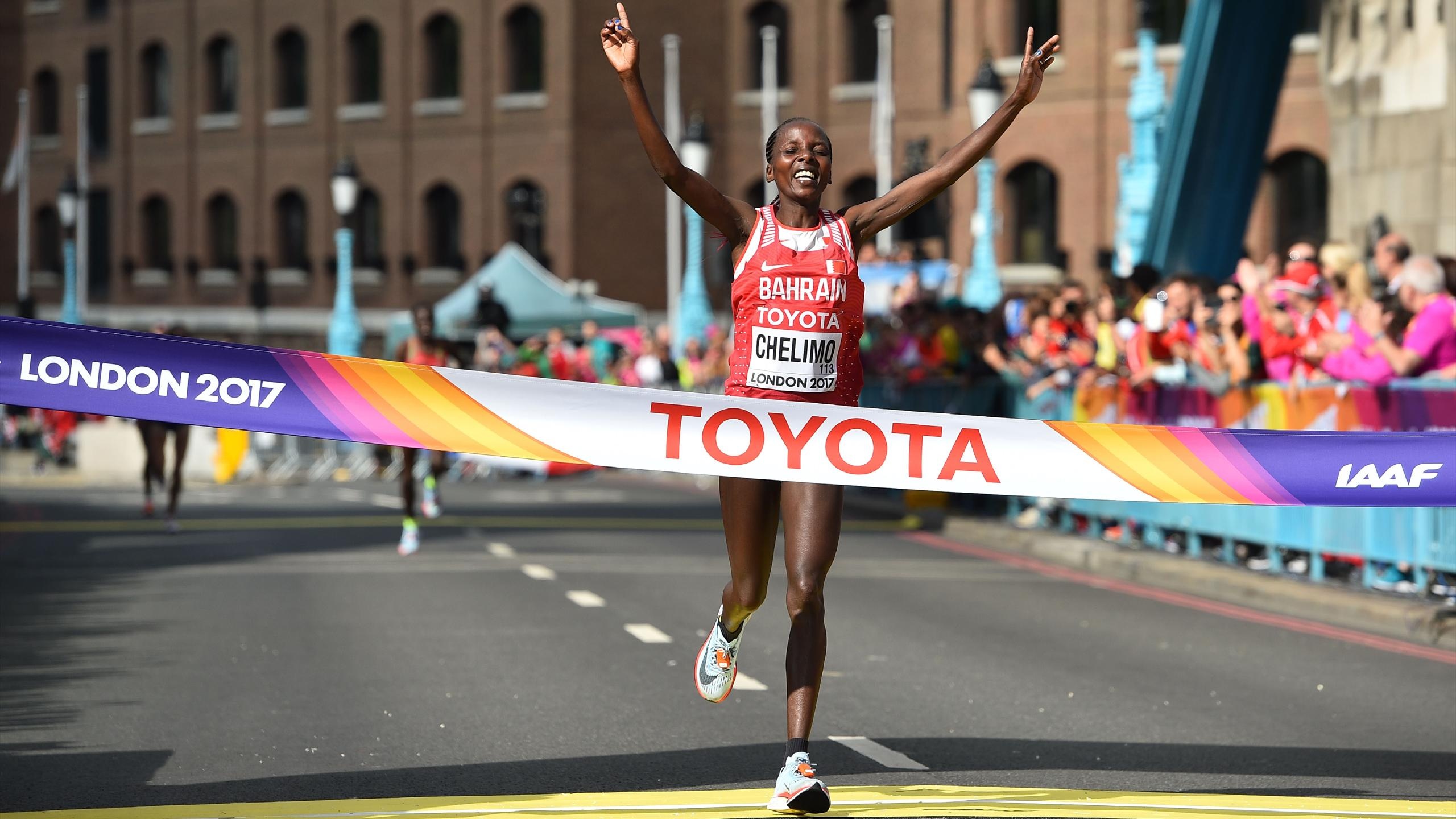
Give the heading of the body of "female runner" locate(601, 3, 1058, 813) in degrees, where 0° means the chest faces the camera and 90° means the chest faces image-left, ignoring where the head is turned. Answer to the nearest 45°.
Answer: approximately 0°

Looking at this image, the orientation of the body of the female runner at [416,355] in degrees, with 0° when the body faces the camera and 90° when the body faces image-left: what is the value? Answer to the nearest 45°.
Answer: approximately 0°

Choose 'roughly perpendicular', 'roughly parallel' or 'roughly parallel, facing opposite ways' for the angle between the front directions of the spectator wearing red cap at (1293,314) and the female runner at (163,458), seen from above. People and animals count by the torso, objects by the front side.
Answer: roughly perpendicular

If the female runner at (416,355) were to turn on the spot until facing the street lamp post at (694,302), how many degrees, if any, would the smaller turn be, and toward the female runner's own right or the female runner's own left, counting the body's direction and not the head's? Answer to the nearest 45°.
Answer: approximately 180°
